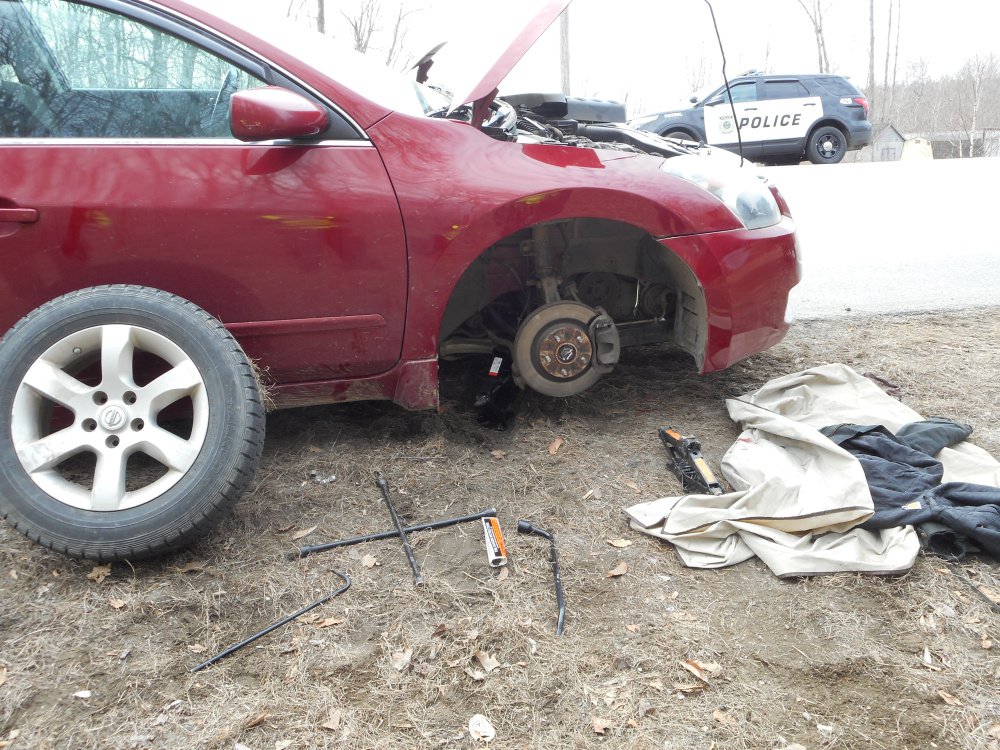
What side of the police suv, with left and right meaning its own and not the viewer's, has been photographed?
left

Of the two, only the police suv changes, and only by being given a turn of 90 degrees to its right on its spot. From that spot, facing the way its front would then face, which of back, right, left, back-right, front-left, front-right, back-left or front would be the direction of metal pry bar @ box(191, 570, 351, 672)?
back

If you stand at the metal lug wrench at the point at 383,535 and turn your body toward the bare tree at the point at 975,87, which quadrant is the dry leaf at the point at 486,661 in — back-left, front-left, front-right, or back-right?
back-right

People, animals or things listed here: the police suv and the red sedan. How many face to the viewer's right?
1

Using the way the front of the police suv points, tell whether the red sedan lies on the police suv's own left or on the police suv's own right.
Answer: on the police suv's own left

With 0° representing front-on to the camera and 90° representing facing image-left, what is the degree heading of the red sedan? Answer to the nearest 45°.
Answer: approximately 270°

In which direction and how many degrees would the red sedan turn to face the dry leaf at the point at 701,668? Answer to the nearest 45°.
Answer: approximately 45° to its right

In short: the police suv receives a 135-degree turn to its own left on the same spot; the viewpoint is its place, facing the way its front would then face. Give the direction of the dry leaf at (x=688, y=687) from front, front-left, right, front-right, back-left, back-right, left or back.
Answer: front-right

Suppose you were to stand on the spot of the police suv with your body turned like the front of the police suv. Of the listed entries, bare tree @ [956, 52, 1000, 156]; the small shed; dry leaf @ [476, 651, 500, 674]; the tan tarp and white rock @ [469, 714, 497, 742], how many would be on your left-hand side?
3

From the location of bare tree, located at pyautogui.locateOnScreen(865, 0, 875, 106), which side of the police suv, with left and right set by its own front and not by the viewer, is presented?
right

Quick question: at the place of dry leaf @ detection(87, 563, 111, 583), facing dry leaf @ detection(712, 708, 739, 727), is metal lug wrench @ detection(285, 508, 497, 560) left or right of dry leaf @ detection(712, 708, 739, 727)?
left

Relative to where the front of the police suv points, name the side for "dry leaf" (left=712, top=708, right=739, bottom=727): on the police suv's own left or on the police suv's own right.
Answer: on the police suv's own left
